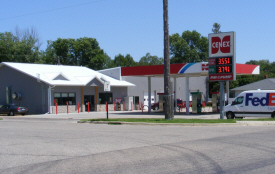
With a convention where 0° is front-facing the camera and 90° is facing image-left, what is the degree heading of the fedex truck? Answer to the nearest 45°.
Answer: approximately 90°

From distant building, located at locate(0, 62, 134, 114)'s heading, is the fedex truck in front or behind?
in front

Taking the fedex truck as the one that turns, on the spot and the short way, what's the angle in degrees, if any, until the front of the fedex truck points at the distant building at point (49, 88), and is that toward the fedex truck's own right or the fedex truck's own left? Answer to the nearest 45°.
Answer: approximately 45° to the fedex truck's own right

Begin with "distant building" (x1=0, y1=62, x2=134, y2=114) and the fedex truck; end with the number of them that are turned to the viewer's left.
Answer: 1

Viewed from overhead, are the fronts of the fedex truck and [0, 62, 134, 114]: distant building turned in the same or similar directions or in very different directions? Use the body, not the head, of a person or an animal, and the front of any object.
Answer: very different directions

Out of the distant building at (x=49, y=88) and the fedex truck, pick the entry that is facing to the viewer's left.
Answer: the fedex truck
